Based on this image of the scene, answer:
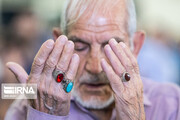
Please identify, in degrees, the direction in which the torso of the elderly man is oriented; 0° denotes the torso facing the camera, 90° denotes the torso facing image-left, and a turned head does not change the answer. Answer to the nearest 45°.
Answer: approximately 0°
